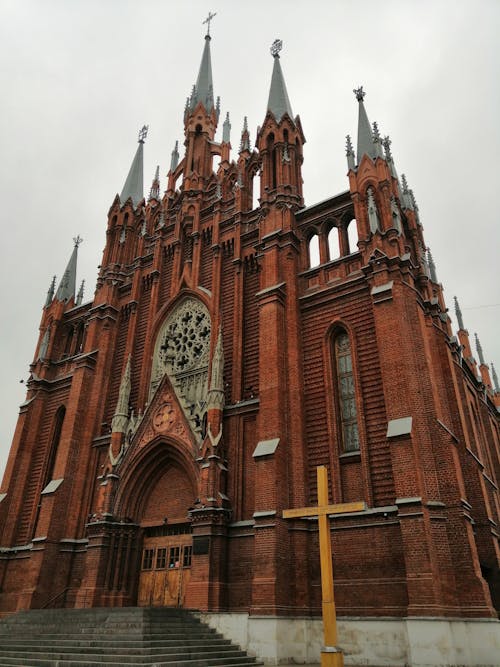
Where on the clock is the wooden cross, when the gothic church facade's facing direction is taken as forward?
The wooden cross is roughly at 10 o'clock from the gothic church facade.

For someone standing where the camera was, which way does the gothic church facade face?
facing the viewer and to the left of the viewer
